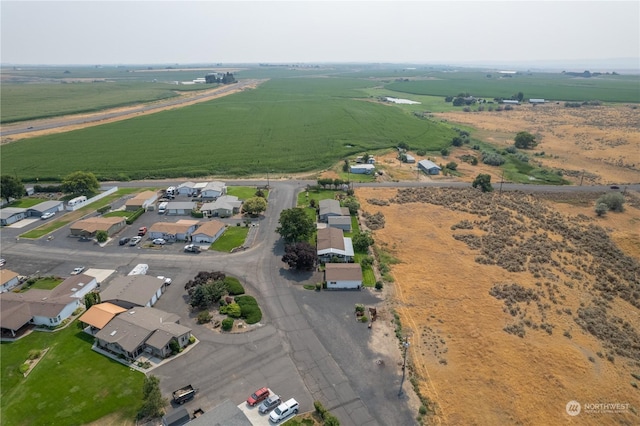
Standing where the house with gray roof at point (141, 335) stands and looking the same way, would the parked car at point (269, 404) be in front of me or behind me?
in front

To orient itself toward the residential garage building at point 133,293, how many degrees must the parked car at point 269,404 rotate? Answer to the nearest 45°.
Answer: approximately 90° to its right

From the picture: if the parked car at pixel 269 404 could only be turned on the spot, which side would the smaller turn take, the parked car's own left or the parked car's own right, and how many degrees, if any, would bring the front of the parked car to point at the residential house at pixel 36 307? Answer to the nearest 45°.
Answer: approximately 90° to the parked car's own right

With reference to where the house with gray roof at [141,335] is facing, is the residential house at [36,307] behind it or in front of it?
behind

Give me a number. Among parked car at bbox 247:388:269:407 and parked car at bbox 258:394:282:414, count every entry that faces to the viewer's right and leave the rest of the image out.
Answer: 0

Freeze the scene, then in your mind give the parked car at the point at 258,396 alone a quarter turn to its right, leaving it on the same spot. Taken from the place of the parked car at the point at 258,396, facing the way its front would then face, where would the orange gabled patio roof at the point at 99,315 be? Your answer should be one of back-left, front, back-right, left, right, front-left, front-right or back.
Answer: front

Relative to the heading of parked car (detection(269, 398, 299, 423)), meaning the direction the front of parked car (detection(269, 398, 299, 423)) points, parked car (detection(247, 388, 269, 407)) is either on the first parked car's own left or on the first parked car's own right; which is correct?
on the first parked car's own right

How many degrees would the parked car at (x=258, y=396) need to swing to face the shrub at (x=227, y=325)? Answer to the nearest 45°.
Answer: approximately 135° to its right

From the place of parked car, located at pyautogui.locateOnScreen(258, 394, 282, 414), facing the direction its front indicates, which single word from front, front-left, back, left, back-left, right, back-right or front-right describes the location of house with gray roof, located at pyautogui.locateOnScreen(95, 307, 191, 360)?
right
